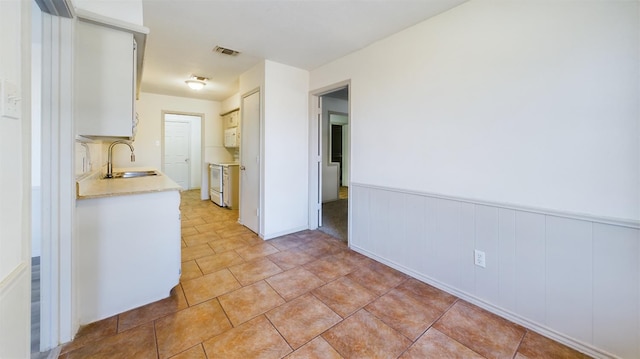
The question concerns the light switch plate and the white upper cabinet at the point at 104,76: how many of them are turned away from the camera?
0

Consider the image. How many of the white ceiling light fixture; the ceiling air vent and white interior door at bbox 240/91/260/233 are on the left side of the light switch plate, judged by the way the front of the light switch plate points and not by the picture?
3

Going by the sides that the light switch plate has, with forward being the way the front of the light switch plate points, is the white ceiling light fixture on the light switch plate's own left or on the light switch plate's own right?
on the light switch plate's own left

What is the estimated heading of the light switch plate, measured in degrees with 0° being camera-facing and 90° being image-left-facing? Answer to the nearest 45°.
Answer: approximately 315°

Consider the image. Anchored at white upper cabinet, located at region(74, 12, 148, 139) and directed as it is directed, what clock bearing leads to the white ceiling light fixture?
The white ceiling light fixture is roughly at 10 o'clock from the white upper cabinet.

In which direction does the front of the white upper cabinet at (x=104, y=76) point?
to the viewer's right

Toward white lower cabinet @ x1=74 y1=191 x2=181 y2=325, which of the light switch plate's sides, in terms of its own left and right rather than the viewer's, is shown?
left

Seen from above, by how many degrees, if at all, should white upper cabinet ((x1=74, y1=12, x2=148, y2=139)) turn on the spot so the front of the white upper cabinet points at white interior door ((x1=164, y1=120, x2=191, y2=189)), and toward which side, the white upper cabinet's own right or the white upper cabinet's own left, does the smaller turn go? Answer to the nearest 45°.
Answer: approximately 90° to the white upper cabinet's own left

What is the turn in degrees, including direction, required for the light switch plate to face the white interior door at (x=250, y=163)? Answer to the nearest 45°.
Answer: approximately 90° to its left

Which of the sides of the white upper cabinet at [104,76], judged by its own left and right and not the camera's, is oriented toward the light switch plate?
right

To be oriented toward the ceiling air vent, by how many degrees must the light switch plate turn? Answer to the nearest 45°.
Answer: approximately 90° to its left

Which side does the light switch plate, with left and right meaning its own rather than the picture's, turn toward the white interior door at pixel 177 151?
left
